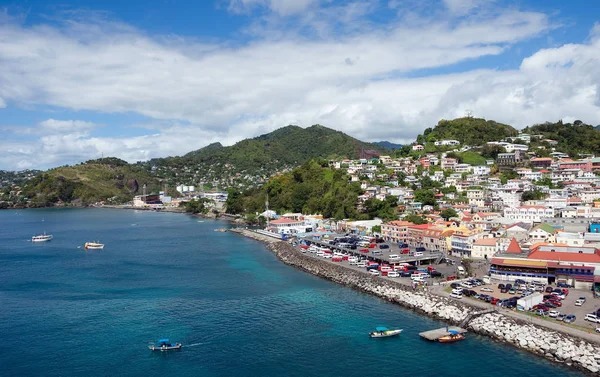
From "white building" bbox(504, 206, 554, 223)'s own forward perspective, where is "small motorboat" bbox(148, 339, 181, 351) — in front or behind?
in front

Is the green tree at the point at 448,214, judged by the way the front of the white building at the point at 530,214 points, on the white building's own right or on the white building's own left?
on the white building's own right

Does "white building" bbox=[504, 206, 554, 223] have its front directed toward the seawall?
yes

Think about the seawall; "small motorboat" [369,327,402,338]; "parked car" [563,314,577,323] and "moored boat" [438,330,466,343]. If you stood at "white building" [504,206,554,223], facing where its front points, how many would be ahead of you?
4

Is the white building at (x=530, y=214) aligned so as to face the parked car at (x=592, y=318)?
yes

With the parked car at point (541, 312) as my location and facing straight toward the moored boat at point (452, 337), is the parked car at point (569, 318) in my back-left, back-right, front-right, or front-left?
back-left

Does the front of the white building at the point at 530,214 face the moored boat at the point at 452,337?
yes

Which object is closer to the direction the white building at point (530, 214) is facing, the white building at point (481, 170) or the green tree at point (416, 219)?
the green tree

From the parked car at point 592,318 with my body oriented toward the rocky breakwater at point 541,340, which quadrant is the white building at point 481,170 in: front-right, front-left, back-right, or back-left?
back-right

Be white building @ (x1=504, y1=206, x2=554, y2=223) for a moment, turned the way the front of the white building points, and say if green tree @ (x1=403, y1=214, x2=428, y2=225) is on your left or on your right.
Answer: on your right

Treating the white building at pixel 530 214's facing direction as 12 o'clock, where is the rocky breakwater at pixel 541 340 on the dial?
The rocky breakwater is roughly at 12 o'clock from the white building.

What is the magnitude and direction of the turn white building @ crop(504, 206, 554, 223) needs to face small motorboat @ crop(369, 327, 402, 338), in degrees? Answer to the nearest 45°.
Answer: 0° — it already faces it

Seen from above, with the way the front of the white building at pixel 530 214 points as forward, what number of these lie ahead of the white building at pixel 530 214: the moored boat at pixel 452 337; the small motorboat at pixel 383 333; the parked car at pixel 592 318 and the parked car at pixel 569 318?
4

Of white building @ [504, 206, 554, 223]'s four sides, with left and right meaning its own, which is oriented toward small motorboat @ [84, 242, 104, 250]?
right

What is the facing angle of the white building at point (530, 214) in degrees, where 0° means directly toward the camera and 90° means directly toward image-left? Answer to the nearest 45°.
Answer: approximately 0°

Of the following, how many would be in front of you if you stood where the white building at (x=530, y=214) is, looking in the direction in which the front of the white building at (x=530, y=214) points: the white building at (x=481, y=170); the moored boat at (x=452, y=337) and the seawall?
2

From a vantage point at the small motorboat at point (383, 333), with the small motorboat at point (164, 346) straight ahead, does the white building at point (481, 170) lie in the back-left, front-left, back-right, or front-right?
back-right
